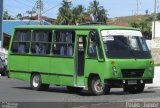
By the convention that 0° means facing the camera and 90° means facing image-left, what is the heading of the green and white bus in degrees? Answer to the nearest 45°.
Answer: approximately 315°
